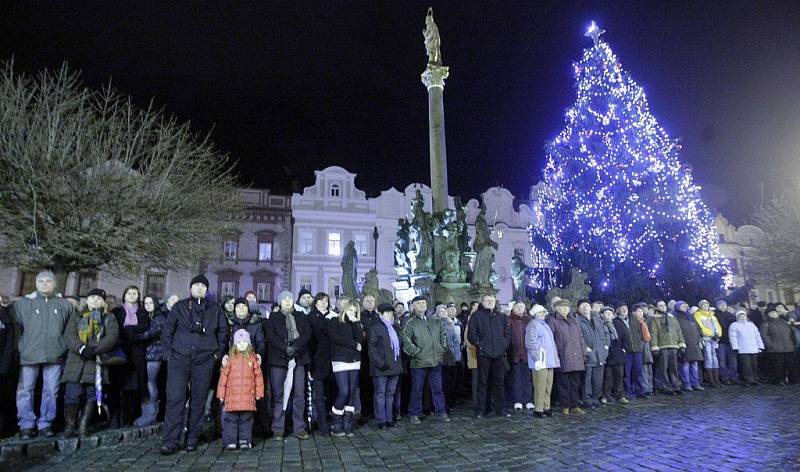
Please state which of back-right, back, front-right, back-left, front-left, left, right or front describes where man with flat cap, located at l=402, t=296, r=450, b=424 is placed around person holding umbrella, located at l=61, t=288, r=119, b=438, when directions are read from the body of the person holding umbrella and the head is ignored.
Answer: left

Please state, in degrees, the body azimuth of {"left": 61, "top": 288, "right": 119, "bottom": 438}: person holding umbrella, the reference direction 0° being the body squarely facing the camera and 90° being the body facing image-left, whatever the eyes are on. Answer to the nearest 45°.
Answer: approximately 0°

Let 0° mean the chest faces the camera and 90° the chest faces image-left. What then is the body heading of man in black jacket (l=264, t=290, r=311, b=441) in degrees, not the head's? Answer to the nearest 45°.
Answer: approximately 0°

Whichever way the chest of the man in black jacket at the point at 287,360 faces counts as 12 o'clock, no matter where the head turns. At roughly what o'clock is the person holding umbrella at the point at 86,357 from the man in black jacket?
The person holding umbrella is roughly at 3 o'clock from the man in black jacket.

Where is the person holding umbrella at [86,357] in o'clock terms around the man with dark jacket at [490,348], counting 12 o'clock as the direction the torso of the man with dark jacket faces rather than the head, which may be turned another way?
The person holding umbrella is roughly at 2 o'clock from the man with dark jacket.

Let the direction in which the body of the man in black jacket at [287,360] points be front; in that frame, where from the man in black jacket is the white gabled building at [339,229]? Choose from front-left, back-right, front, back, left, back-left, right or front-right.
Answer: back

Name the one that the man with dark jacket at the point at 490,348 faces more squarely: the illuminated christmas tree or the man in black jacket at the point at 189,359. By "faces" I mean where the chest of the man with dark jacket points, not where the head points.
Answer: the man in black jacket
